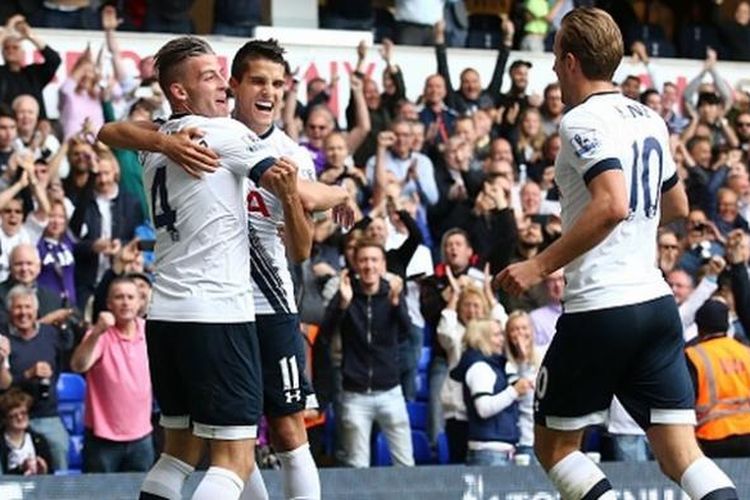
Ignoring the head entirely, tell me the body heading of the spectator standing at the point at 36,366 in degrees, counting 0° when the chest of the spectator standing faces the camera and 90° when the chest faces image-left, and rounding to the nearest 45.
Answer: approximately 0°

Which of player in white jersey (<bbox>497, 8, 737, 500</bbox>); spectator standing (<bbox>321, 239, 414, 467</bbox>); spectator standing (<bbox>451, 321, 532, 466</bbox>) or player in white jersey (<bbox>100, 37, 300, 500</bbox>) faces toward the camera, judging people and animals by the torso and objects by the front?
spectator standing (<bbox>321, 239, 414, 467</bbox>)

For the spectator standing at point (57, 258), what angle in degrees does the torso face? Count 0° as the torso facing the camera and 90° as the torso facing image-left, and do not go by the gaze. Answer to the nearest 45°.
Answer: approximately 0°

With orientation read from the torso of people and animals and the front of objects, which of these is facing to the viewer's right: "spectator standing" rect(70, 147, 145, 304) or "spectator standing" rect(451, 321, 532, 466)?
"spectator standing" rect(451, 321, 532, 466)

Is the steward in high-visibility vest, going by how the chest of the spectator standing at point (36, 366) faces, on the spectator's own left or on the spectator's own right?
on the spectator's own left

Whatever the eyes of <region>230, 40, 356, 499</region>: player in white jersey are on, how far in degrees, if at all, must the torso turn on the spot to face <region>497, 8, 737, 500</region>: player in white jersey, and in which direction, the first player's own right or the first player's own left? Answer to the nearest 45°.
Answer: approximately 90° to the first player's own left

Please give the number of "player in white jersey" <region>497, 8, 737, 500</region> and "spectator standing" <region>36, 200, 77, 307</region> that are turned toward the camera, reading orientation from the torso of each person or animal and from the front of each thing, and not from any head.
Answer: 1

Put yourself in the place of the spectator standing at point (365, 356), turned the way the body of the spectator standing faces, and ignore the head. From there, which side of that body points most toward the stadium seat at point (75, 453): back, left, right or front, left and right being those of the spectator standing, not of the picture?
right

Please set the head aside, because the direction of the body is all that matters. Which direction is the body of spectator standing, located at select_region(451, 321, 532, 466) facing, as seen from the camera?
to the viewer's right

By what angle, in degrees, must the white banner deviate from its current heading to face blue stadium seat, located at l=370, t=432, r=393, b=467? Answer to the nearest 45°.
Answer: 0° — it already faces it

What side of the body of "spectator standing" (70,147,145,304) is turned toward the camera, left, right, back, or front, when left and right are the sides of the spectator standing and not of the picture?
front

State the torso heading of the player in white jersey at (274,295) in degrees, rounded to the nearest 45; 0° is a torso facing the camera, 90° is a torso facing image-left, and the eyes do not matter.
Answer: approximately 45°

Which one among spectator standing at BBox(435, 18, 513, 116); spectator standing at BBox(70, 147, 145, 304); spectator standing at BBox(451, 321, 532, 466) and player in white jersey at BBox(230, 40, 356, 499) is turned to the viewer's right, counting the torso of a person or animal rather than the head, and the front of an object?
spectator standing at BBox(451, 321, 532, 466)
